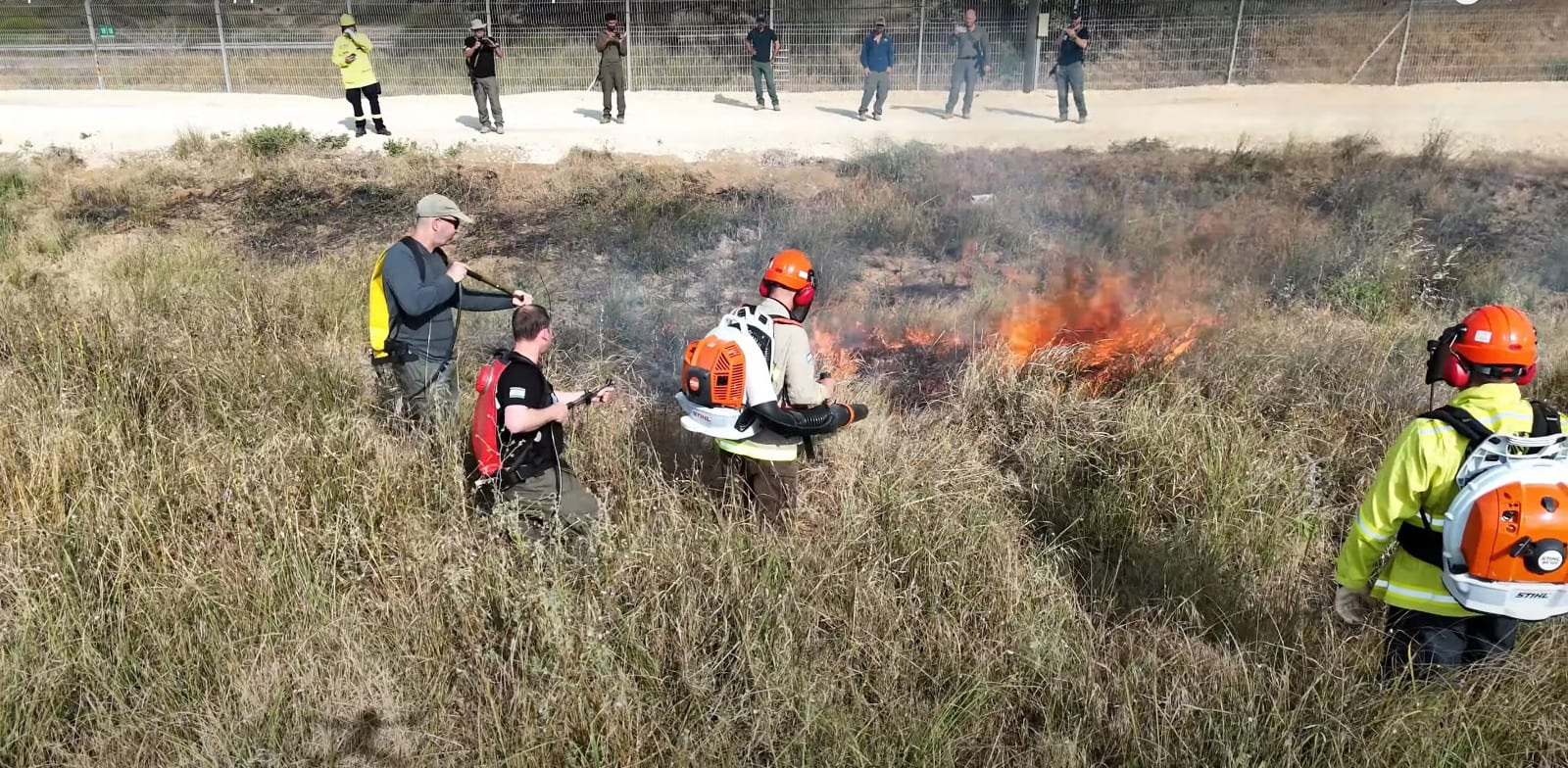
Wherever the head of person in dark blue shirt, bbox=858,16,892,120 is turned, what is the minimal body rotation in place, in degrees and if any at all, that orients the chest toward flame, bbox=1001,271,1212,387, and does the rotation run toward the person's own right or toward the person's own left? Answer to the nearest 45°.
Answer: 0° — they already face it

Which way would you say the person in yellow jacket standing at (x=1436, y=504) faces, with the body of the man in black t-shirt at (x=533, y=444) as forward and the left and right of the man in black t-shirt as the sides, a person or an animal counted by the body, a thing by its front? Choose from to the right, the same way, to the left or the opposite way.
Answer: to the left

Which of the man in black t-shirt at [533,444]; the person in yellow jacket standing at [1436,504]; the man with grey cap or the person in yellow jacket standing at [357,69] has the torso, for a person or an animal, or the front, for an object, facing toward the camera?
the person in yellow jacket standing at [357,69]

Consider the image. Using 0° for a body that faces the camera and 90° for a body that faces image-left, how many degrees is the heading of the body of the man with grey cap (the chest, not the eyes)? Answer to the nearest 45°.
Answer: approximately 270°

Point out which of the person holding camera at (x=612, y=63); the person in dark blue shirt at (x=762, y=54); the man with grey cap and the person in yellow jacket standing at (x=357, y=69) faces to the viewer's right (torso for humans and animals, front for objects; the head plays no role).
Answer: the man with grey cap

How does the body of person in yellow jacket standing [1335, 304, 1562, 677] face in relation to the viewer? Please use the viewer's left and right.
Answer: facing away from the viewer and to the left of the viewer

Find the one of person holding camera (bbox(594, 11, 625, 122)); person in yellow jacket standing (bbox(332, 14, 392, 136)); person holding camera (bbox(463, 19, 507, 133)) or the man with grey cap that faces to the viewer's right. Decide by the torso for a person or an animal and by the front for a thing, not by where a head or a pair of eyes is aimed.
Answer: the man with grey cap

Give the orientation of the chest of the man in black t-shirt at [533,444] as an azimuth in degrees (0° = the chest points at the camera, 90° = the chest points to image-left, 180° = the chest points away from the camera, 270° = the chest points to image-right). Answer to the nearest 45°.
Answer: approximately 270°

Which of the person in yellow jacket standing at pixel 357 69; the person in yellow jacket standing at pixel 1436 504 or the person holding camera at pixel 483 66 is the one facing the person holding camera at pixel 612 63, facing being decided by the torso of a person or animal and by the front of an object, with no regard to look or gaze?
the person in yellow jacket standing at pixel 1436 504
